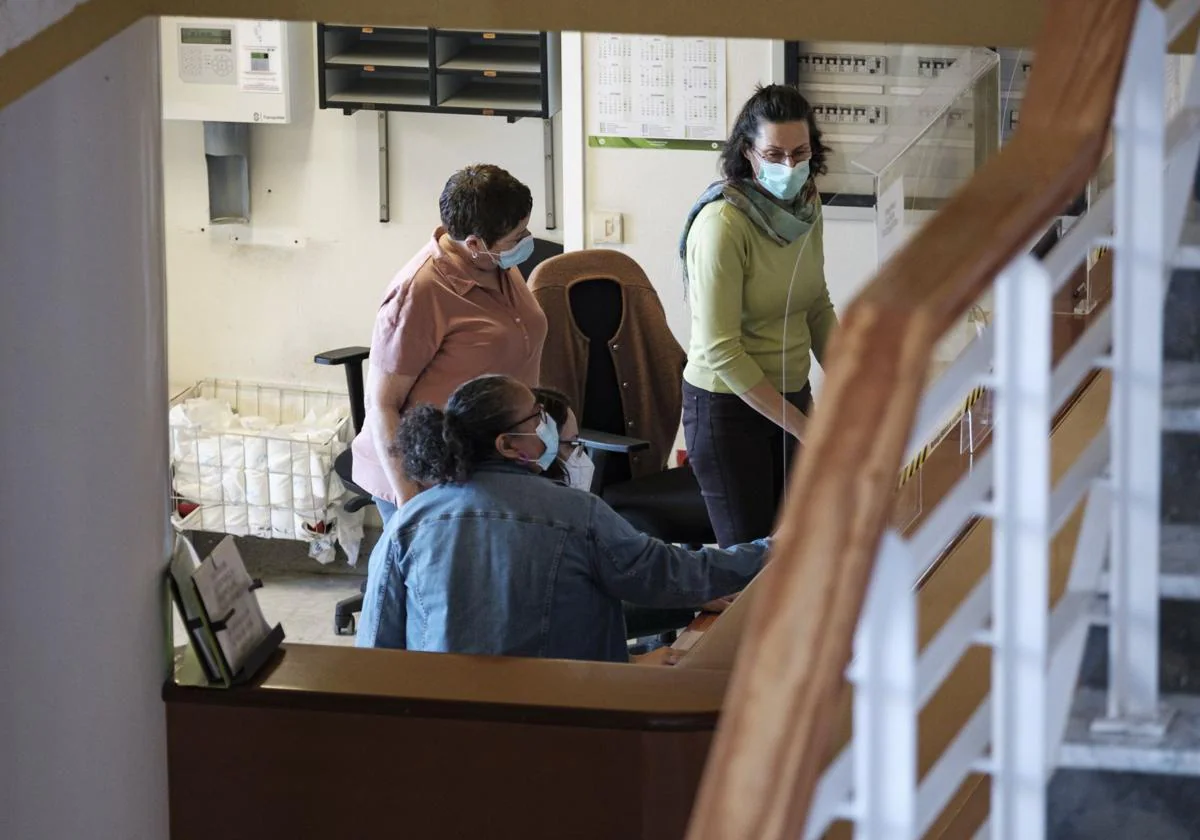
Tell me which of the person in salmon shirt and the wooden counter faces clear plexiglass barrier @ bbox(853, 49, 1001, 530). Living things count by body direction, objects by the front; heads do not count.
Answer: the person in salmon shirt

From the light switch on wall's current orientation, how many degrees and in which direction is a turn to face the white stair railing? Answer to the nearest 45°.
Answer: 0° — it already faces it

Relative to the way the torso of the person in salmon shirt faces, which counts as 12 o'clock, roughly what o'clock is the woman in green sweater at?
The woman in green sweater is roughly at 11 o'clock from the person in salmon shirt.

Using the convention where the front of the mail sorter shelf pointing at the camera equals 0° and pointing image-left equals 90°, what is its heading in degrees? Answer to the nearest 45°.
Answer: approximately 0°

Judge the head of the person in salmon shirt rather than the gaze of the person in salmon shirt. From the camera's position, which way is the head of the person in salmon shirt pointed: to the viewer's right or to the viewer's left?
to the viewer's right

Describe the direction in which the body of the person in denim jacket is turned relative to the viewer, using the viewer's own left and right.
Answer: facing away from the viewer and to the right of the viewer

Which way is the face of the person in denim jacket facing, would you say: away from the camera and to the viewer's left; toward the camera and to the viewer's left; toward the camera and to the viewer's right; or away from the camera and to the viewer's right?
away from the camera and to the viewer's right

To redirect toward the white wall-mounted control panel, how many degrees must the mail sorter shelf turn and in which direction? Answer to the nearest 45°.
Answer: approximately 90° to its right
